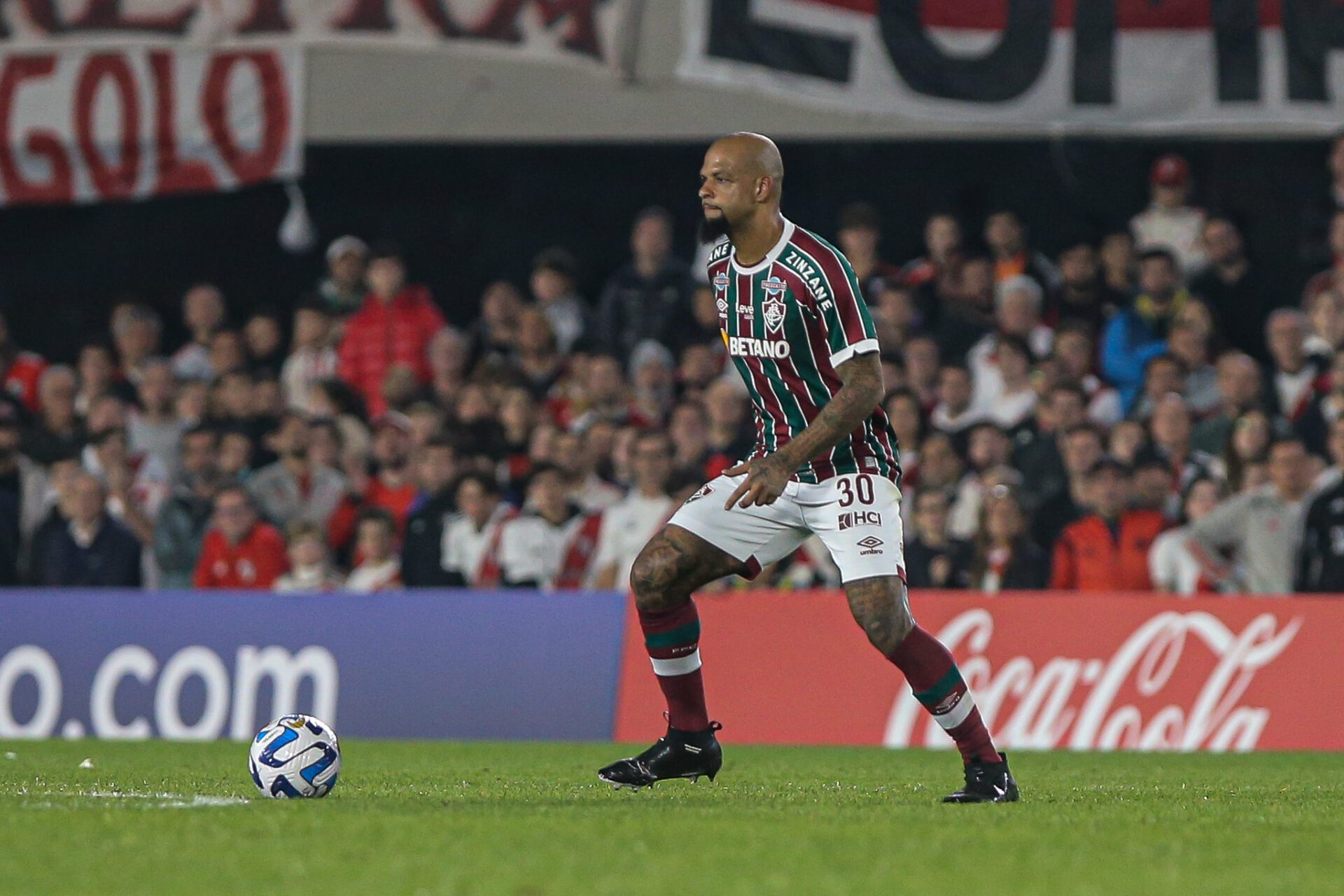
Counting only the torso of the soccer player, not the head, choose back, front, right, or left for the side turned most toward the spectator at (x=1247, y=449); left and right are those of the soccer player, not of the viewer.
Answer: back

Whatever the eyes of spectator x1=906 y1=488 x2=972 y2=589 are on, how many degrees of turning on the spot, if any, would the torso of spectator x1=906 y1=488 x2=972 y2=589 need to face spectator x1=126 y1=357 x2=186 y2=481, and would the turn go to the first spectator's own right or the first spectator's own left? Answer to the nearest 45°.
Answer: approximately 90° to the first spectator's own right

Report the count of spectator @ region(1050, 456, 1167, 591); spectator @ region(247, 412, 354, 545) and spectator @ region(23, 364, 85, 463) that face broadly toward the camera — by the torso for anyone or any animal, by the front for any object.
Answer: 3

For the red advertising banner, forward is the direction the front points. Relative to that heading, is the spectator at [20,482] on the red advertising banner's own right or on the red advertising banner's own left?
on the red advertising banner's own right

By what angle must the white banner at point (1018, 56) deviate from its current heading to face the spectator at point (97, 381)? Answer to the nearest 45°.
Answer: approximately 90° to its right

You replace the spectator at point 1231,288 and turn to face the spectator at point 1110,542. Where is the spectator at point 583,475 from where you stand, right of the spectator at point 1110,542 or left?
right
